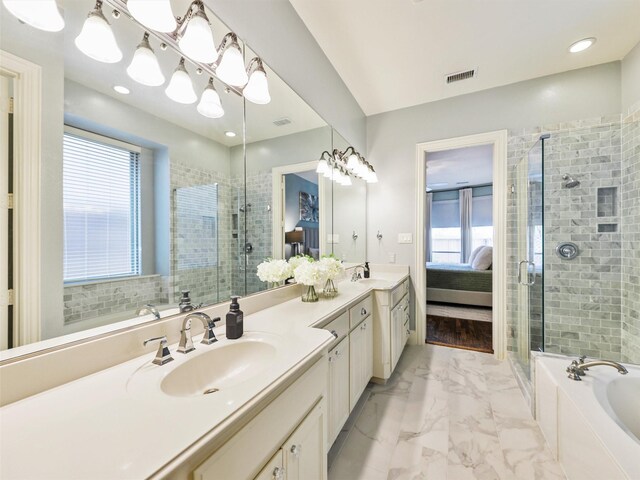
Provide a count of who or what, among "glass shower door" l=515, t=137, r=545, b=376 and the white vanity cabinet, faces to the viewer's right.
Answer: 1

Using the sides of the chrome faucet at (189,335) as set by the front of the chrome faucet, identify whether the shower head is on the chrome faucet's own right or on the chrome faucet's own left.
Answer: on the chrome faucet's own left

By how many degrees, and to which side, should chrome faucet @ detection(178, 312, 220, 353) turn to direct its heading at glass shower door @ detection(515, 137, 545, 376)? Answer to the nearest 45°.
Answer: approximately 45° to its left

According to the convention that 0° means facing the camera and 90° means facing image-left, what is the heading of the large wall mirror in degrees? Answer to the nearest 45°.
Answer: approximately 315°

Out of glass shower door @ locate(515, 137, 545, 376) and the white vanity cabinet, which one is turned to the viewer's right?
the white vanity cabinet

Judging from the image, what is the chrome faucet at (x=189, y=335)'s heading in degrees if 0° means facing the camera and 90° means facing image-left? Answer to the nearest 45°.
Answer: approximately 315°

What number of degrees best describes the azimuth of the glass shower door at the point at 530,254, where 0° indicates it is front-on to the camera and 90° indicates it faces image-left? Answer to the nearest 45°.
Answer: approximately 90°

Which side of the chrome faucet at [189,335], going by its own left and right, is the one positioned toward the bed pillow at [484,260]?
left

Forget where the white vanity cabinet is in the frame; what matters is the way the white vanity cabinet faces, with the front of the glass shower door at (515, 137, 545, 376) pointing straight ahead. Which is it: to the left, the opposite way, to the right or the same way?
the opposite way

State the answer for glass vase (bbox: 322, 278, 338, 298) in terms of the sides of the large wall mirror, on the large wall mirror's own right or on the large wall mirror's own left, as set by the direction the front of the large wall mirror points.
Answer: on the large wall mirror's own left

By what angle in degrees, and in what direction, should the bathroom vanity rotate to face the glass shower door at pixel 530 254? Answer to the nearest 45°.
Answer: approximately 45° to its left

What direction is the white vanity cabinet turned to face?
to the viewer's right
